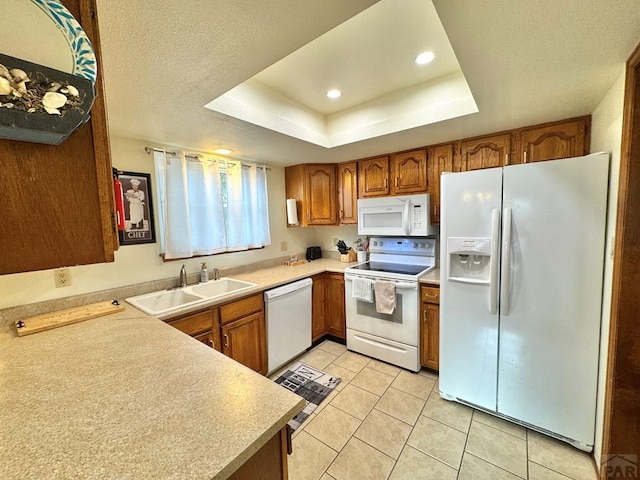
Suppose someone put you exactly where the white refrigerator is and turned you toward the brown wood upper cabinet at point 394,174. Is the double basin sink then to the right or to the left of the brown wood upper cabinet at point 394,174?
left

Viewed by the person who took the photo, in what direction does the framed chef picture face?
facing the viewer and to the right of the viewer

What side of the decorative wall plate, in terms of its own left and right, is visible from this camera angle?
front

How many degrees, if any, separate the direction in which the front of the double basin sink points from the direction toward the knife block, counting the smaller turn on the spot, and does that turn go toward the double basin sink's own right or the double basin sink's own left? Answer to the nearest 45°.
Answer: approximately 45° to the double basin sink's own left

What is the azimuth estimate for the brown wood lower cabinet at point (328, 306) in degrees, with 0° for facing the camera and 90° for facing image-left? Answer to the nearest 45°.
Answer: approximately 0°

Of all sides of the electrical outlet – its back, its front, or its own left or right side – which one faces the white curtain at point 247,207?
left

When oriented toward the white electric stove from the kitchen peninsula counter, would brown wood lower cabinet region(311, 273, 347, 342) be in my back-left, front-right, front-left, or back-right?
front-left

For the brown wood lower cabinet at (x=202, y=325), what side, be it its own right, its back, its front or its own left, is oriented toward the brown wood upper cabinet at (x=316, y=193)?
left

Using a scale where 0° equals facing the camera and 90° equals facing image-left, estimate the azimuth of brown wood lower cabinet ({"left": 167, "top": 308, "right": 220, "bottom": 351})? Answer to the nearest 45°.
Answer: approximately 315°
